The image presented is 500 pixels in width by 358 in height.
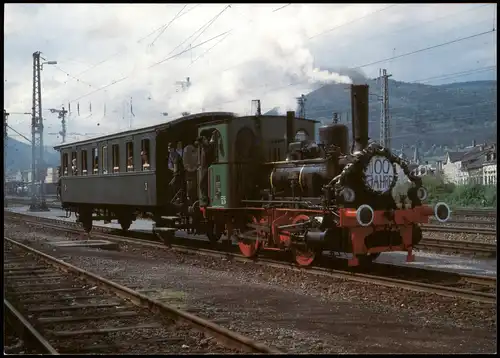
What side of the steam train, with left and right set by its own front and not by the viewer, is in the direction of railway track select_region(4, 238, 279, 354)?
right

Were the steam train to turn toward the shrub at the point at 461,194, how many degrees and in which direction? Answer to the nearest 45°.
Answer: approximately 90° to its left

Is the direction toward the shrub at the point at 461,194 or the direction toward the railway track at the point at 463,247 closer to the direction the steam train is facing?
the railway track

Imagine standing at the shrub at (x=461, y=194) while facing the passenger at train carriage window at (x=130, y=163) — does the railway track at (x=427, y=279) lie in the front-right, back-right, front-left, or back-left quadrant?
front-left

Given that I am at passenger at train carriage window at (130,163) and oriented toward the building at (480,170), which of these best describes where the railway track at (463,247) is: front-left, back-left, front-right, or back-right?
front-right

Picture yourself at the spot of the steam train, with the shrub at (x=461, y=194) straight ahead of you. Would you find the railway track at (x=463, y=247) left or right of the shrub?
right

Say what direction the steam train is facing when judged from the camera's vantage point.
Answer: facing the viewer and to the right of the viewer

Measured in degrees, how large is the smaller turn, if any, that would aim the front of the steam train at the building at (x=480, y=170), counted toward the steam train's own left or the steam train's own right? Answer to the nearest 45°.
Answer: approximately 90° to the steam train's own left
